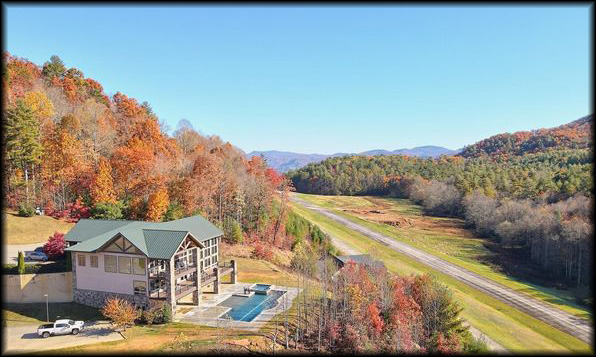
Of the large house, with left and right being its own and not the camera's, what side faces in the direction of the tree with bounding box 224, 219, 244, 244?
left

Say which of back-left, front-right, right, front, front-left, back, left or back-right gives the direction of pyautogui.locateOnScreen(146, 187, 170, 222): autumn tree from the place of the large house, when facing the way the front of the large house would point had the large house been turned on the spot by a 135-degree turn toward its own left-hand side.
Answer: front

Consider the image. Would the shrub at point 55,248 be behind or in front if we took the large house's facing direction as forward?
behind

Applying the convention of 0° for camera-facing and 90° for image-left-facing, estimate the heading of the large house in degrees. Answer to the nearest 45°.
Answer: approximately 315°

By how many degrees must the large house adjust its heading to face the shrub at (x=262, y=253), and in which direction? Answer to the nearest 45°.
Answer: approximately 90° to its left

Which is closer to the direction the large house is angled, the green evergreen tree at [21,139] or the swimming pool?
the swimming pool
